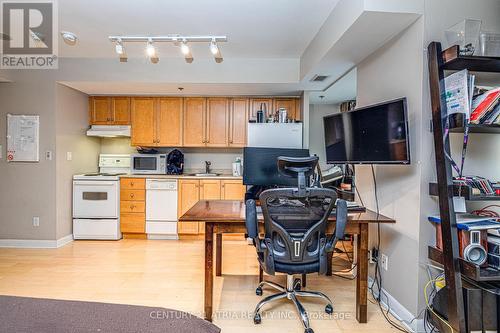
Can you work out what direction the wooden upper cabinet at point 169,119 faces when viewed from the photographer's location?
facing the viewer

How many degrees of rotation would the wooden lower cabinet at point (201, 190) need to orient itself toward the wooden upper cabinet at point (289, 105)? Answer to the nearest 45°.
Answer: approximately 90° to its left

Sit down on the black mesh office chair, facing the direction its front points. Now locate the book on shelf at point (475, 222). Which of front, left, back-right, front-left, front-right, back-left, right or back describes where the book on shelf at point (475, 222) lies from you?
right

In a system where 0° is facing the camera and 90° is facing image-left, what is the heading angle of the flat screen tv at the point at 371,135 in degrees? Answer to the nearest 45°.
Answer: approximately 45°

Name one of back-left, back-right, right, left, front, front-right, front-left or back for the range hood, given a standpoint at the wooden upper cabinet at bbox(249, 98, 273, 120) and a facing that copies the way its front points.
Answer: right

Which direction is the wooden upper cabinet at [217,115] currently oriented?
toward the camera

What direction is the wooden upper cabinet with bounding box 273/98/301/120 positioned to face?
toward the camera

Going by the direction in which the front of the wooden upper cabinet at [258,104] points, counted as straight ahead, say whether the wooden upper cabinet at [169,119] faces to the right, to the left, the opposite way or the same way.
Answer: the same way

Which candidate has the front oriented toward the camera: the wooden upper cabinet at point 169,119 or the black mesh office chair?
the wooden upper cabinet

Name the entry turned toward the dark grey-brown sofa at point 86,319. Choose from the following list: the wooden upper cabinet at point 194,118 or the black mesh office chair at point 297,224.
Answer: the wooden upper cabinet

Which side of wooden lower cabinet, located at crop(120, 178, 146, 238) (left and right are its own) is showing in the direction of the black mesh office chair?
front

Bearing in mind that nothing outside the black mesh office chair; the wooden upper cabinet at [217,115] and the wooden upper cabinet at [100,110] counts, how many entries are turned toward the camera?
2

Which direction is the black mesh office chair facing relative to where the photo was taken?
away from the camera

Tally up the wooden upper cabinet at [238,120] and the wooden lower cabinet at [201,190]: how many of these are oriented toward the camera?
2

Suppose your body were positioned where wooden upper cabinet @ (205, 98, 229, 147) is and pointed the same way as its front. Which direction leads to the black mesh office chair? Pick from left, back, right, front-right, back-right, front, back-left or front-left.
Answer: front

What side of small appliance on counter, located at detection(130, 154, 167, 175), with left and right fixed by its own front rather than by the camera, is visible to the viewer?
front

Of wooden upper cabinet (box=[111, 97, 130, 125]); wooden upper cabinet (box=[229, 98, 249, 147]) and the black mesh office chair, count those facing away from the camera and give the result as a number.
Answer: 1

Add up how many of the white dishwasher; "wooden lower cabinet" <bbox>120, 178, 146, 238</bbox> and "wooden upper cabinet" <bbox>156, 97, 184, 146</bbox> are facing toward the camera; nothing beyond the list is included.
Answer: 3

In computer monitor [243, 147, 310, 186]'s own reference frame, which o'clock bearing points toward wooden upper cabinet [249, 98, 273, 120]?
The wooden upper cabinet is roughly at 6 o'clock from the computer monitor.

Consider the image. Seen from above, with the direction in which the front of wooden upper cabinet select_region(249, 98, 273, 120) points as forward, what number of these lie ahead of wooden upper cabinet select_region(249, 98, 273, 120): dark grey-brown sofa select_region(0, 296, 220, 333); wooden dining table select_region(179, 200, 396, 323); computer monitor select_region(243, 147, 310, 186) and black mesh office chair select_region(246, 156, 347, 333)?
4
